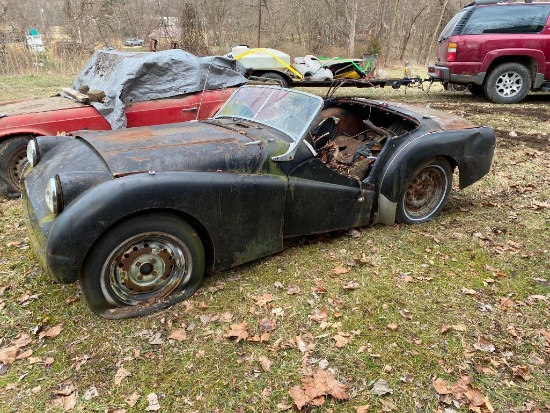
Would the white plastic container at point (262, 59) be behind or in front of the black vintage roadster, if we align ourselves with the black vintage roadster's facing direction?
behind

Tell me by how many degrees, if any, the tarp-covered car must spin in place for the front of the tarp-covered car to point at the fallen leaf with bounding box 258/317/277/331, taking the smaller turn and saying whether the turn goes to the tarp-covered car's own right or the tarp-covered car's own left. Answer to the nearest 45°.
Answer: approximately 45° to the tarp-covered car's own left

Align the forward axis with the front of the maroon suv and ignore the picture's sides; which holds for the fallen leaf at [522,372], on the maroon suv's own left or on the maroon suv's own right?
on the maroon suv's own right

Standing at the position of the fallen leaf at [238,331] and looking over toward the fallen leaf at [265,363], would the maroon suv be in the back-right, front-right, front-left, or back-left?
back-left

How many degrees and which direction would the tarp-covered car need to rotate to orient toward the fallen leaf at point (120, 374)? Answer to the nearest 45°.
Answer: approximately 45° to its left

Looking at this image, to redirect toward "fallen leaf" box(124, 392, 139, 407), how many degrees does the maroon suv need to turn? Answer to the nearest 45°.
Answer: approximately 90° to its right

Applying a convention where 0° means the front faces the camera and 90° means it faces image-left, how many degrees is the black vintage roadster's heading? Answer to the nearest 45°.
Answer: approximately 45°

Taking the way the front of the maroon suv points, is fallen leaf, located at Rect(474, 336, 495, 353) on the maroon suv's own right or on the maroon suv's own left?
on the maroon suv's own right

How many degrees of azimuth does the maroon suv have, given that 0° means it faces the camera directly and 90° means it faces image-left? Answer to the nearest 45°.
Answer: approximately 270°
